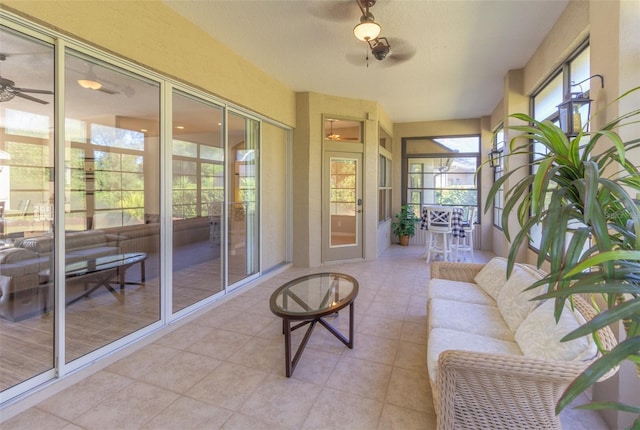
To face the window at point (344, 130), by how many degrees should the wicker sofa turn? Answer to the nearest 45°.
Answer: approximately 45° to its right

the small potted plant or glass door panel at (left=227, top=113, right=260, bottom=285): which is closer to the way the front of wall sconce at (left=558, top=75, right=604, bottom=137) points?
the glass door panel

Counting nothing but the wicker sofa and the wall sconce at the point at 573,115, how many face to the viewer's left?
2

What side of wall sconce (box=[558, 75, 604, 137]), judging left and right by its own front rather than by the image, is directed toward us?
left

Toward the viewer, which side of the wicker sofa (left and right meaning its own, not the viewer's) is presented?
left

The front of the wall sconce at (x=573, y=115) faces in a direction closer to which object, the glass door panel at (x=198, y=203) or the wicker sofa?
the glass door panel

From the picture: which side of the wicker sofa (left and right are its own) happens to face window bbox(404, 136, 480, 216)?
right

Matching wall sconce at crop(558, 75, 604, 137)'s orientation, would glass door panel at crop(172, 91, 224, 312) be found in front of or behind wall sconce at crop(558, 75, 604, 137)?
in front
